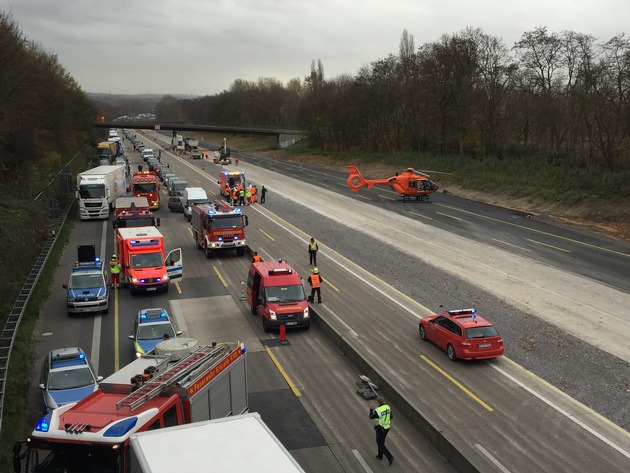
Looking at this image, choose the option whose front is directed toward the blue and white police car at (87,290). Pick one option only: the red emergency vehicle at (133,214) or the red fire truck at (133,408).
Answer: the red emergency vehicle

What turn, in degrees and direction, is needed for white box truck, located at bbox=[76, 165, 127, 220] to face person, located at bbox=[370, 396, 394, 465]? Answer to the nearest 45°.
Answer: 0° — it already faces them

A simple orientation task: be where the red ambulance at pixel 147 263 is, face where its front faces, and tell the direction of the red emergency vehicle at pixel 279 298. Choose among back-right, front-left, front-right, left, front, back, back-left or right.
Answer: front-left

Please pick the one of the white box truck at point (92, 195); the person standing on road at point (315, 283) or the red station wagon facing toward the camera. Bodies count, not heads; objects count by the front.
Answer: the white box truck

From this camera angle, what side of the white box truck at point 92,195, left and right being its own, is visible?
front

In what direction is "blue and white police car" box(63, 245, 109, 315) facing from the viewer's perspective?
toward the camera

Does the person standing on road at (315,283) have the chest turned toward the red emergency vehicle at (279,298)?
no

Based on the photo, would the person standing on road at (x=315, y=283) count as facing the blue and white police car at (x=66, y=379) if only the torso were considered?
no

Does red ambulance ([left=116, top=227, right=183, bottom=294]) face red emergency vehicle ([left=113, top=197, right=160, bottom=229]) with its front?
no

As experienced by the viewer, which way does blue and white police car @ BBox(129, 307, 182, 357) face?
facing the viewer

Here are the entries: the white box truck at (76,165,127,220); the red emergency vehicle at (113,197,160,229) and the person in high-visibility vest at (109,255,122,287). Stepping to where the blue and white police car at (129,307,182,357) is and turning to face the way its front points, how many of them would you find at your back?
3

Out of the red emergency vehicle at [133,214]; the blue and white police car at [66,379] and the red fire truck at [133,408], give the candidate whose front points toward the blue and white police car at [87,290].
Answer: the red emergency vehicle

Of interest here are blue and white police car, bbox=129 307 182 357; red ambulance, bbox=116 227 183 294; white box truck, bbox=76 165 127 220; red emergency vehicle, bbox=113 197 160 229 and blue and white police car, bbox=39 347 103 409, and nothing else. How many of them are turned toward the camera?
5

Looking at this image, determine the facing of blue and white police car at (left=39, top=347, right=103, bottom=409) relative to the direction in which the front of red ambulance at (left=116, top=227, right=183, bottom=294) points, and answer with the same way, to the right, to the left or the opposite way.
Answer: the same way

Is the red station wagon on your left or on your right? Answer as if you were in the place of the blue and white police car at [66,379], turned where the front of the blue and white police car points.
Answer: on your left
